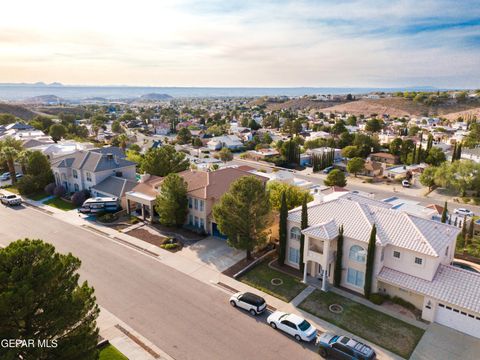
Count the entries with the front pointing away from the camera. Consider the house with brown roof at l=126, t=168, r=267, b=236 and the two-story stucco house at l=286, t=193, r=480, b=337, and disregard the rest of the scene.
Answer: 0

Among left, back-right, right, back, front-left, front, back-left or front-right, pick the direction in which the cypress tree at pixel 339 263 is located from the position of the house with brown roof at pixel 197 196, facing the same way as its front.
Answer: left

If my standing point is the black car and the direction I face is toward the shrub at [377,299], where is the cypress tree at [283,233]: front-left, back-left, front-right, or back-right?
front-left

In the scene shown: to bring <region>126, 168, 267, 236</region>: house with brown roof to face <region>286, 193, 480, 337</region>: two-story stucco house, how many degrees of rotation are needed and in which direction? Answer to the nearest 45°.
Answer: approximately 90° to its left

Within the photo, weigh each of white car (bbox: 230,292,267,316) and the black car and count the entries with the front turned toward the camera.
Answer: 0

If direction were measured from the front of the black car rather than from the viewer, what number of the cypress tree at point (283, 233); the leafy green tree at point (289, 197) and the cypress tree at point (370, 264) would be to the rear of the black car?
0

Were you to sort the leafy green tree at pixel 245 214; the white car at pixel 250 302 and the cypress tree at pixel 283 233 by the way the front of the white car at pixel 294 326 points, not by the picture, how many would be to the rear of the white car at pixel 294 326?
0

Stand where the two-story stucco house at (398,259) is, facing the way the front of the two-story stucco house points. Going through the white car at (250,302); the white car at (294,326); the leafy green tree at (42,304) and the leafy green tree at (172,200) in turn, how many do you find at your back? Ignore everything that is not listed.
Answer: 0

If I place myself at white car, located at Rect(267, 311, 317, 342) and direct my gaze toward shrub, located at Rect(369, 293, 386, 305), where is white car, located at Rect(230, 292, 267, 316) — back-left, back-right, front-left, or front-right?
back-left

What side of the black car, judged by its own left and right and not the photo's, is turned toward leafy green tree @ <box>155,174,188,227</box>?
front

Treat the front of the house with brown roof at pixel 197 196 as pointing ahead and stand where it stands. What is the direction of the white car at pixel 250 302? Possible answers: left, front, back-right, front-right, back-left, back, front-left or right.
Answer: front-left

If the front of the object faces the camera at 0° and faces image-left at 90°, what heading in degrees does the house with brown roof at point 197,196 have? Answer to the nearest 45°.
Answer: approximately 45°

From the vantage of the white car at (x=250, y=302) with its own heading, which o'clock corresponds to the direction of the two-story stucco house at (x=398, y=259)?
The two-story stucco house is roughly at 4 o'clock from the white car.

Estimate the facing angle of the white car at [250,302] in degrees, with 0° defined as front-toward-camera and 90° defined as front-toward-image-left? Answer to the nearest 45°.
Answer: approximately 135°

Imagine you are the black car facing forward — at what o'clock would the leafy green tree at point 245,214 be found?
The leafy green tree is roughly at 12 o'clock from the black car.

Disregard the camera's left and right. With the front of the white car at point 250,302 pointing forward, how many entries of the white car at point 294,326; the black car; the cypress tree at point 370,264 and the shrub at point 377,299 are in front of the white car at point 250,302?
0

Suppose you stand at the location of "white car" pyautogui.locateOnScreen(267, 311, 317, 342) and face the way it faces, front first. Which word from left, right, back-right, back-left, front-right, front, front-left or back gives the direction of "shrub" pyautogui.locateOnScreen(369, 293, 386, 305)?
right

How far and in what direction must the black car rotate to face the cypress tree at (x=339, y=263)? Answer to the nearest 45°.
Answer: approximately 45° to its right

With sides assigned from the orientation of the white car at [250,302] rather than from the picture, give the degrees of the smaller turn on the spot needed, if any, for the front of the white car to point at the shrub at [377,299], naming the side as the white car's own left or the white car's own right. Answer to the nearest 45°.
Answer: approximately 135° to the white car's own right

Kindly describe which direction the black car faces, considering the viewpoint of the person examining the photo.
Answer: facing away from the viewer and to the left of the viewer
